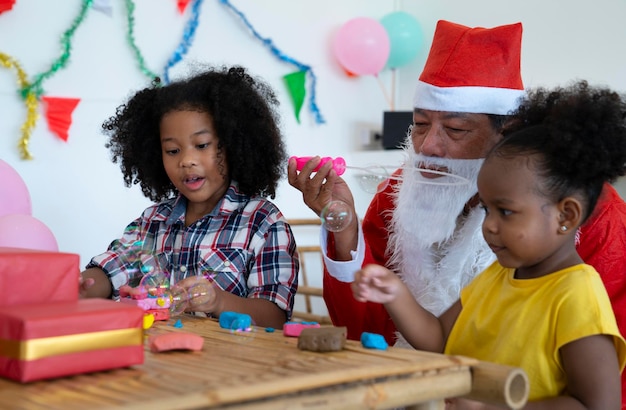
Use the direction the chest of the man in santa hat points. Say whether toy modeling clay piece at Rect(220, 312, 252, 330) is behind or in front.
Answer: in front

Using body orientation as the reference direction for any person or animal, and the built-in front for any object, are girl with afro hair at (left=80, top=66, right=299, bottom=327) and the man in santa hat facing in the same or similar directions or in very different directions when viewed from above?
same or similar directions

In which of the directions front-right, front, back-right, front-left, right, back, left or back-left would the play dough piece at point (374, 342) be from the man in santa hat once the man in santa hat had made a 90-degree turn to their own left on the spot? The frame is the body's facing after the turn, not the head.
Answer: front-right

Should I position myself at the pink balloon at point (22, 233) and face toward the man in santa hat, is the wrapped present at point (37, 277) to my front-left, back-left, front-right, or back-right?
front-right

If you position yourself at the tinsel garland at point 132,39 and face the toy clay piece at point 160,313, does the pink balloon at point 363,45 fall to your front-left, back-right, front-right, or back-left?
front-left

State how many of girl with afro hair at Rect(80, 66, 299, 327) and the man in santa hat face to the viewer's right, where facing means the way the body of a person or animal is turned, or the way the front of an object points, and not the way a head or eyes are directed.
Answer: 0

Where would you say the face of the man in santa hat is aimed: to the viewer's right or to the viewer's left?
to the viewer's left

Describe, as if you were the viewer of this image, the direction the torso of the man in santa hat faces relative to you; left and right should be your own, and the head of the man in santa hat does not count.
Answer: facing the viewer and to the left of the viewer

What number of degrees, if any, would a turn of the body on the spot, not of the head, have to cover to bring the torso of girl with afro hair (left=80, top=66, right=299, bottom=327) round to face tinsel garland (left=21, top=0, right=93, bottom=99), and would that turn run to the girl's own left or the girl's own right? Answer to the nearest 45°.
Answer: approximately 135° to the girl's own right

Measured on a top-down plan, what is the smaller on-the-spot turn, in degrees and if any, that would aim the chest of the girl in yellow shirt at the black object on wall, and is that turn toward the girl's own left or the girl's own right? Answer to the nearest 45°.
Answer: approximately 135° to the girl's own right

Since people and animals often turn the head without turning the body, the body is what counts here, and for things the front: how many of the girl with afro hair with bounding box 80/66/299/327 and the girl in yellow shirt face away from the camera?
0

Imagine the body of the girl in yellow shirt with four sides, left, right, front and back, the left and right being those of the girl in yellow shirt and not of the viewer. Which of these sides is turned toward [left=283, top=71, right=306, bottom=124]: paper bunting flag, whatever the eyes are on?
right

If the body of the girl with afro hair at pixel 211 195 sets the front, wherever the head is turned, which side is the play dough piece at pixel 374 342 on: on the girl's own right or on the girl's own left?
on the girl's own left

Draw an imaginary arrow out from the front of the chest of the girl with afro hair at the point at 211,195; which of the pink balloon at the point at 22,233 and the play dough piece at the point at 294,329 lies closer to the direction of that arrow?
the play dough piece

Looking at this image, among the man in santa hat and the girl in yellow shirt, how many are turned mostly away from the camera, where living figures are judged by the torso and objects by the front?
0

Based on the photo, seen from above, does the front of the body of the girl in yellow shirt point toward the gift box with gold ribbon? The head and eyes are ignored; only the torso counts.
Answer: yes

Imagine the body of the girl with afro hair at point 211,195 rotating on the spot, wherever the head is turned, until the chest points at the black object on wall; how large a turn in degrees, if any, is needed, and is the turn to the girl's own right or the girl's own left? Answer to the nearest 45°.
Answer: approximately 180°
